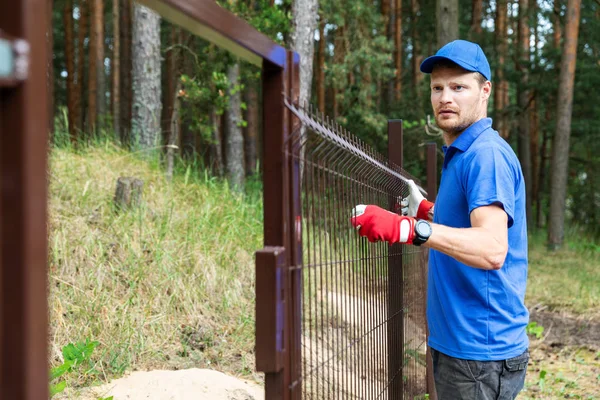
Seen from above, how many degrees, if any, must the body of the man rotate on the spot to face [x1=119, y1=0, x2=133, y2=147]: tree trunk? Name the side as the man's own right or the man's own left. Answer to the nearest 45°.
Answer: approximately 45° to the man's own right

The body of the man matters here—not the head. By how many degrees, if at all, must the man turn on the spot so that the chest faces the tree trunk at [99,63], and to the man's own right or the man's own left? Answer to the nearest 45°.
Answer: approximately 45° to the man's own right

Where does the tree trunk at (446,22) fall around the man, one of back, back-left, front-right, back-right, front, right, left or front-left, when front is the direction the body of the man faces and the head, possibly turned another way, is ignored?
right

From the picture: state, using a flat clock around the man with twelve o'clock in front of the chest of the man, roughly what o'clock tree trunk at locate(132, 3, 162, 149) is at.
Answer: The tree trunk is roughly at 2 o'clock from the man.

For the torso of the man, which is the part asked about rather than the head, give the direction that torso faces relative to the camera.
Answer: to the viewer's left

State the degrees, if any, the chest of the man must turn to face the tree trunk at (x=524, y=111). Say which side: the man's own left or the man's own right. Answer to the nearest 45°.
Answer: approximately 90° to the man's own right

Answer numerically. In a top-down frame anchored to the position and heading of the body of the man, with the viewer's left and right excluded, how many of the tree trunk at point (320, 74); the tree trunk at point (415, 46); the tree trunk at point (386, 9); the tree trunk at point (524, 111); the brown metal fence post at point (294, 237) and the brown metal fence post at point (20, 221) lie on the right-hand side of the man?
4

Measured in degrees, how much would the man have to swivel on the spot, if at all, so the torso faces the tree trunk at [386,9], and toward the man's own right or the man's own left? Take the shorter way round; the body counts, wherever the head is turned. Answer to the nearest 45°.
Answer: approximately 90° to the man's own right

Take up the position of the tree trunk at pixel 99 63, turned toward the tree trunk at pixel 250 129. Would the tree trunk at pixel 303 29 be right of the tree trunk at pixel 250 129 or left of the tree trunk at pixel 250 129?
right

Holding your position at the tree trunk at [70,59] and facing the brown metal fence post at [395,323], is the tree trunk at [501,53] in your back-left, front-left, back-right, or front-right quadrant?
front-left

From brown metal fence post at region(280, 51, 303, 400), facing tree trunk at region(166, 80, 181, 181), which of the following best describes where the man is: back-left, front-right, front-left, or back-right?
front-right

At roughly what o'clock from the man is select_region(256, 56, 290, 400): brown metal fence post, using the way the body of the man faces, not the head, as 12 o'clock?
The brown metal fence post is roughly at 10 o'clock from the man.

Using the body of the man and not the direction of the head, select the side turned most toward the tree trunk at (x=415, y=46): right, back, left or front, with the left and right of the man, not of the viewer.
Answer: right

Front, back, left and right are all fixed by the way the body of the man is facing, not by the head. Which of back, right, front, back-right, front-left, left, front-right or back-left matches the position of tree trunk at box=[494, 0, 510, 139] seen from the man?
right

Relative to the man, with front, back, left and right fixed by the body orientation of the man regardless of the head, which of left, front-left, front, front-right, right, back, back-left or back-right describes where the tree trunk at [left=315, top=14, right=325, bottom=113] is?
right

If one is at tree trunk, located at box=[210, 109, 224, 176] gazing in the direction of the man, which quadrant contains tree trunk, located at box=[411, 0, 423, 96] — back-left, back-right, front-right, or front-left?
back-left
